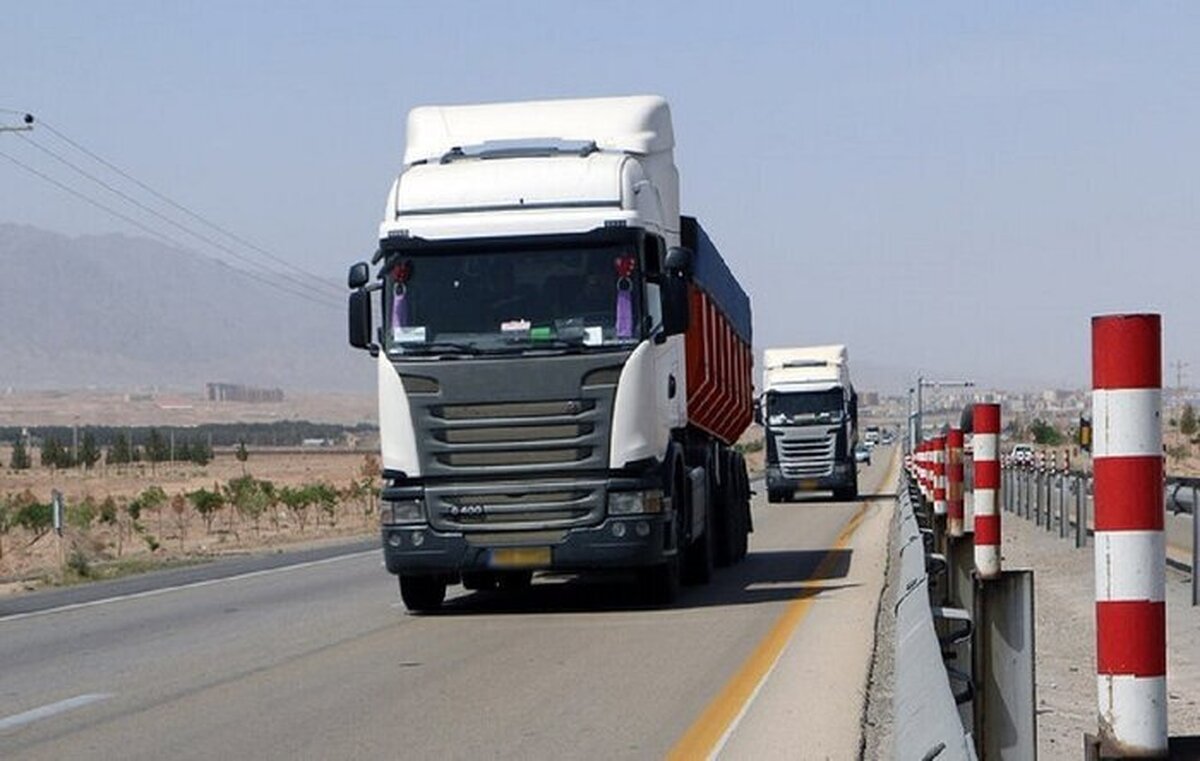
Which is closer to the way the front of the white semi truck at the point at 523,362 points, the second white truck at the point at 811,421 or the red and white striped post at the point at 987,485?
the red and white striped post

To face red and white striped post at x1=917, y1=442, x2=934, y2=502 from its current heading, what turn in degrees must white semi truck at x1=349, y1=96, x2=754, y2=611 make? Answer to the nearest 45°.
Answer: approximately 135° to its left

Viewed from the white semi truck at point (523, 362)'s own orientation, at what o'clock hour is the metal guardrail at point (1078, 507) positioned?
The metal guardrail is roughly at 7 o'clock from the white semi truck.

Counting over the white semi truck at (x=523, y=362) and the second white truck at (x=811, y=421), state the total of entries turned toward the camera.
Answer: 2

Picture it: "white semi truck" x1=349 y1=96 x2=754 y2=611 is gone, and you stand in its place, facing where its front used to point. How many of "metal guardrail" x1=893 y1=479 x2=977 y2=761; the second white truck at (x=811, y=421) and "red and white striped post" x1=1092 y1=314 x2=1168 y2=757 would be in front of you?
2

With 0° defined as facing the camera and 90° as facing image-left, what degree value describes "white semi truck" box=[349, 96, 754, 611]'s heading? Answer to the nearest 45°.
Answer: approximately 0°

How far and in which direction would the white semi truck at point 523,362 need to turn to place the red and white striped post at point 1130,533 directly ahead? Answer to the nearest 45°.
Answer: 0° — it already faces it

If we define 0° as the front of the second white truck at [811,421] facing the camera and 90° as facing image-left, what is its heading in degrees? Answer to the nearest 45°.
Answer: approximately 0°

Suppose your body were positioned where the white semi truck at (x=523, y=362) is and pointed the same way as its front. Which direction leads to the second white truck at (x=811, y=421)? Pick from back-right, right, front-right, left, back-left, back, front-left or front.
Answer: back
